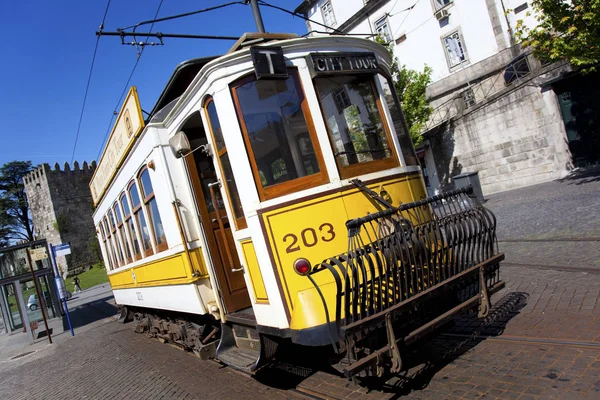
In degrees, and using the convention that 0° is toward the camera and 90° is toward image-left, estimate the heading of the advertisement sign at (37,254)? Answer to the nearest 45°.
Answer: approximately 0°

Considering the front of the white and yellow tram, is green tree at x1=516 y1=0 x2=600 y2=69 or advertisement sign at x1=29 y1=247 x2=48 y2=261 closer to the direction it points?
the green tree

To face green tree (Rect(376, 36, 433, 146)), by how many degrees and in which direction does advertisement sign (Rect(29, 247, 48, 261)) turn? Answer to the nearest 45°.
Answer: approximately 90° to its left

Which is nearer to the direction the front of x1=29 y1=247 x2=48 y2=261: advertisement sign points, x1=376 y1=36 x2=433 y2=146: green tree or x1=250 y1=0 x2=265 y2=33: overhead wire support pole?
the overhead wire support pole

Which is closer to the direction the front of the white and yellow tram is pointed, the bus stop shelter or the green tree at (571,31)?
the green tree

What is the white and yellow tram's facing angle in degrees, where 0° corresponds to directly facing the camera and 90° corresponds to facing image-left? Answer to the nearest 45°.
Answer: approximately 315°

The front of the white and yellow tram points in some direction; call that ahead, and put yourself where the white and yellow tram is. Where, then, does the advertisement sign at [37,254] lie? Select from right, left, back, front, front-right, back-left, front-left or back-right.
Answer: back

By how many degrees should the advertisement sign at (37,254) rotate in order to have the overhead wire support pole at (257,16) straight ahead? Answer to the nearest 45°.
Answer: approximately 45° to its left
